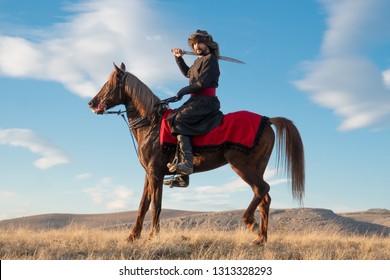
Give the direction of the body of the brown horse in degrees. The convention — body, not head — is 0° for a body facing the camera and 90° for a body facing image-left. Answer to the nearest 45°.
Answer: approximately 90°

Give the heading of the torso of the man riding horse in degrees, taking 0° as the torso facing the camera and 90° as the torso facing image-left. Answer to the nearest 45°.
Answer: approximately 90°
